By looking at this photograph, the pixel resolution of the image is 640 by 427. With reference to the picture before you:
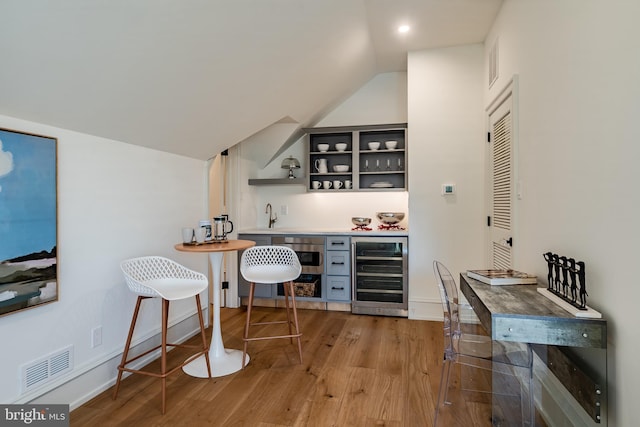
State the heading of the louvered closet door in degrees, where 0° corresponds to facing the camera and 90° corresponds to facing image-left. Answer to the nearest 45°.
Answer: approximately 45°

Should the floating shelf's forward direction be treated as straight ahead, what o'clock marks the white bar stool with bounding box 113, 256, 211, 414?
The white bar stool is roughly at 1 o'clock from the floating shelf.

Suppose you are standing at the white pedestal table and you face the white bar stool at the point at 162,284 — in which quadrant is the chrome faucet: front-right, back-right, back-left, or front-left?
back-right

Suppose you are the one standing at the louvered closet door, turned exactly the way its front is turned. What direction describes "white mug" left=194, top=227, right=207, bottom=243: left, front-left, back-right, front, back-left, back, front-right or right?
front

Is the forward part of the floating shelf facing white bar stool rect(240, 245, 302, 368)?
yes

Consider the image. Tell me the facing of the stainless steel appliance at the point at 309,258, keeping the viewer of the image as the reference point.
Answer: facing the viewer

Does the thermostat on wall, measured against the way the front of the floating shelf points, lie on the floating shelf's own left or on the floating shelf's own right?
on the floating shelf's own left

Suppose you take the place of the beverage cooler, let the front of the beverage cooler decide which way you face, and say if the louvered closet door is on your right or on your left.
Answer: on your left

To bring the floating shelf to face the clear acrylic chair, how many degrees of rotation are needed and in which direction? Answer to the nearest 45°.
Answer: approximately 45° to its left

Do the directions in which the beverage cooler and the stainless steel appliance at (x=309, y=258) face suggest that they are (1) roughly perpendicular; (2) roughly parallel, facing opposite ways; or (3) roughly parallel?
roughly parallel

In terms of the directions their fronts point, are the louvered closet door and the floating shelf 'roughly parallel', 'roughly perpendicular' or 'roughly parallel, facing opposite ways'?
roughly perpendicular

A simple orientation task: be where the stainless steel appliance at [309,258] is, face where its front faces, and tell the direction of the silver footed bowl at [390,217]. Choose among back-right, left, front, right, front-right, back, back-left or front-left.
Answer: left
